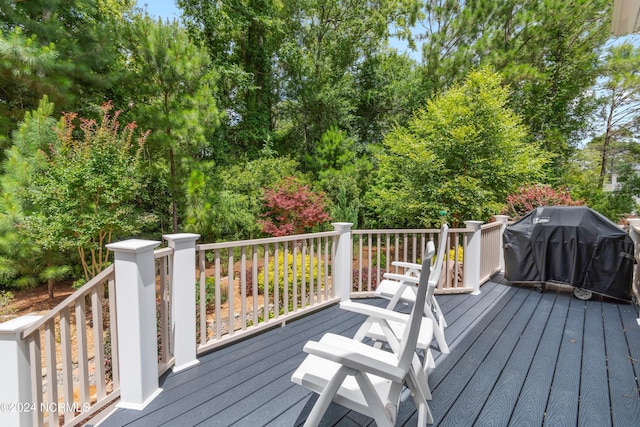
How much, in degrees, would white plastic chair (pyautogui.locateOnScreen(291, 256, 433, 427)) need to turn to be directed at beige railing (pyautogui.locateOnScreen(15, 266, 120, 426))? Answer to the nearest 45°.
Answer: approximately 45° to its left

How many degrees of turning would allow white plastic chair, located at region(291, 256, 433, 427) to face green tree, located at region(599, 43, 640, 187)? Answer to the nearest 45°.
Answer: approximately 90° to its right

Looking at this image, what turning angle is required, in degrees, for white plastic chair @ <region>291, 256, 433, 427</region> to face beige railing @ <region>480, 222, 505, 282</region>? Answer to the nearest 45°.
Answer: approximately 90° to its right

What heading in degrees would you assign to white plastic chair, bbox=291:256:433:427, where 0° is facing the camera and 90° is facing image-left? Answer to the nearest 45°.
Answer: approximately 135°

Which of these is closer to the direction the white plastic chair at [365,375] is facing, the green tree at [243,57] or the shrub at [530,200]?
the green tree

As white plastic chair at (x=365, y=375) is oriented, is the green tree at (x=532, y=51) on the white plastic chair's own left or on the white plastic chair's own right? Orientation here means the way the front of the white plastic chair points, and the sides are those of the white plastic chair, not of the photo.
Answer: on the white plastic chair's own right

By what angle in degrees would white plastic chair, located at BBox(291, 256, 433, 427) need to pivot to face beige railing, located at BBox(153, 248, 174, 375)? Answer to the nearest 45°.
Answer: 0° — it already faces it
